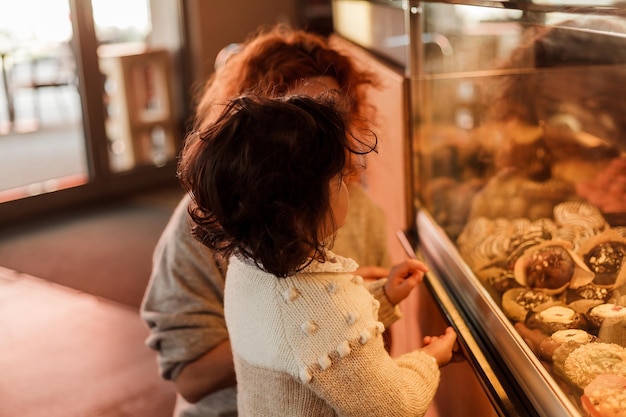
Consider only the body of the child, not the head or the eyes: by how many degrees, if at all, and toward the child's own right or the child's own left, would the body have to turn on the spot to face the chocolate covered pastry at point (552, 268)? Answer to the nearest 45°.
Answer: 0° — they already face it

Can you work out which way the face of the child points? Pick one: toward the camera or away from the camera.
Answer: away from the camera

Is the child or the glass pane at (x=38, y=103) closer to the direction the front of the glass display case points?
the child

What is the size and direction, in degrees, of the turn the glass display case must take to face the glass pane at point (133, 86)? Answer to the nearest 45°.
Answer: approximately 90° to its right

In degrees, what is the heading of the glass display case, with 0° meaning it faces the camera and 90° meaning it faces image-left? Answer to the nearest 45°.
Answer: approximately 45°

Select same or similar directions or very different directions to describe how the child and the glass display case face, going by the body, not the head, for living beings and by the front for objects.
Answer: very different directions

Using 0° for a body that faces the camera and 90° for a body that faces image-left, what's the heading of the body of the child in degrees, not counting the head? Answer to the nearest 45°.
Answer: approximately 225°
